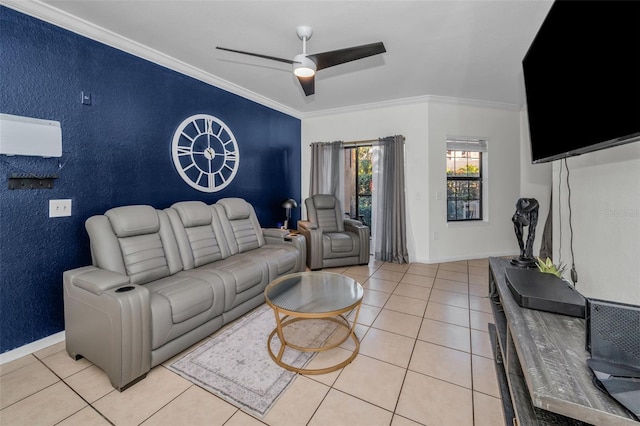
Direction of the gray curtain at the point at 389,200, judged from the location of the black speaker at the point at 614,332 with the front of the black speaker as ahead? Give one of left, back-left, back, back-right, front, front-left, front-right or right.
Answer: right

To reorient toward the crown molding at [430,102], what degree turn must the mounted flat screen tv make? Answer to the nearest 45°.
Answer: approximately 90° to its right

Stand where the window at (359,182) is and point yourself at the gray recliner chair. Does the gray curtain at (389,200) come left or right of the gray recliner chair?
left

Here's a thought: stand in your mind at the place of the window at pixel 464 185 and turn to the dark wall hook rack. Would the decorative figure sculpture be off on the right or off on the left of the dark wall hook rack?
left

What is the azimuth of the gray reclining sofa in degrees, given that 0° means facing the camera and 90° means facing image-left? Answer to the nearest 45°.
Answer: approximately 315°

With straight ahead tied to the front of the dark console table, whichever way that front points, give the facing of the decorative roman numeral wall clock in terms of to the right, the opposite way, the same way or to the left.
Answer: the opposite way

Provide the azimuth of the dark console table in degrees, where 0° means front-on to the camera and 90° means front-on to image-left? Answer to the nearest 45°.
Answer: approximately 90°

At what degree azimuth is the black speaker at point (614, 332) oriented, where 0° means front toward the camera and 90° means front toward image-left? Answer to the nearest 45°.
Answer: approximately 45°

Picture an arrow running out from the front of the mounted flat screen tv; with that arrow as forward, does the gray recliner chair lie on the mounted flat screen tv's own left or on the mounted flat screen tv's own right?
on the mounted flat screen tv's own right

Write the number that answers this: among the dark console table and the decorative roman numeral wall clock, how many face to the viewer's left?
1

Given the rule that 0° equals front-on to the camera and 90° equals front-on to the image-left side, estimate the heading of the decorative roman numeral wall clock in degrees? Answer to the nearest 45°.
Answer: approximately 315°

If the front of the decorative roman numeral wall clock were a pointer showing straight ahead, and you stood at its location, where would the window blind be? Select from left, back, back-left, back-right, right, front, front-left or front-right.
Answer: front-left

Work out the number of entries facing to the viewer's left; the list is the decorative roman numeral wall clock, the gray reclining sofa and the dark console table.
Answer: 1
